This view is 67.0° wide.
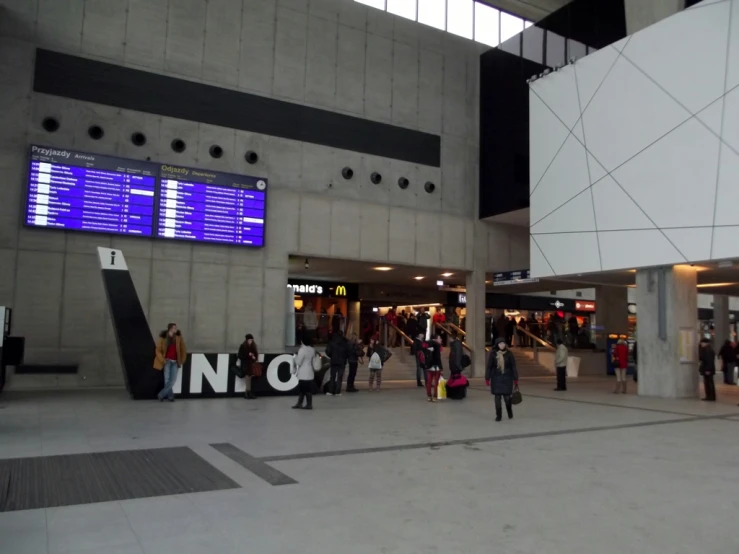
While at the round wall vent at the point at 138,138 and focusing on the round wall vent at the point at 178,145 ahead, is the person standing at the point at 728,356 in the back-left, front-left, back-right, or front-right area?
front-right

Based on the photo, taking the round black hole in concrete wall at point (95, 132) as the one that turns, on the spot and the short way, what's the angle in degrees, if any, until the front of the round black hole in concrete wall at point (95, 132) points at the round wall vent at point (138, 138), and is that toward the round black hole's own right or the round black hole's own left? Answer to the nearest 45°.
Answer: approximately 90° to the round black hole's own left

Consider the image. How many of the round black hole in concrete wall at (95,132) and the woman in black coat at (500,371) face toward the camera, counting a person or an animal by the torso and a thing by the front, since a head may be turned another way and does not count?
2

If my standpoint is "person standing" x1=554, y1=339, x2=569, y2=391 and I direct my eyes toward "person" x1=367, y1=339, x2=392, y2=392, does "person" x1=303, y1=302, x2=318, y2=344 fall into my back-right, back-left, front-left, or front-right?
front-right

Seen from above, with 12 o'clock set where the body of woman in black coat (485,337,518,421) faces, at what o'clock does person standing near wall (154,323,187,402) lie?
The person standing near wall is roughly at 3 o'clock from the woman in black coat.

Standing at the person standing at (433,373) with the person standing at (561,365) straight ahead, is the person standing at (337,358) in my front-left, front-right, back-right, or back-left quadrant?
back-left

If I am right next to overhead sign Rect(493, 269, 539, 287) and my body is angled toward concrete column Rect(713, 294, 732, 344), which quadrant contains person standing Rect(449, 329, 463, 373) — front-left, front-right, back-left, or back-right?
back-right

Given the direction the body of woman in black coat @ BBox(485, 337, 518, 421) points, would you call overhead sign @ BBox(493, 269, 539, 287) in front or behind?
behind

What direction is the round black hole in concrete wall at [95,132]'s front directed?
toward the camera

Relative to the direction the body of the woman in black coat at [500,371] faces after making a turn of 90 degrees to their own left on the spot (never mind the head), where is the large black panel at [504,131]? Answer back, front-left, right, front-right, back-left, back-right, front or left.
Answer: left

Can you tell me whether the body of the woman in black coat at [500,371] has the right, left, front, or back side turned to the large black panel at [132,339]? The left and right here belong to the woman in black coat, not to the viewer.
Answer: right

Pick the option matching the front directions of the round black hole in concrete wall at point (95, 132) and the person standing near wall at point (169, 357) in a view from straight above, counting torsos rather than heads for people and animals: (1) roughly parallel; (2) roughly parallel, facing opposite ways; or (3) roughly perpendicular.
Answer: roughly parallel

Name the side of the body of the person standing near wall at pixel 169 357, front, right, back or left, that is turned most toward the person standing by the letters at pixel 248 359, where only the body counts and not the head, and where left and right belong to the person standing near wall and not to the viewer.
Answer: left

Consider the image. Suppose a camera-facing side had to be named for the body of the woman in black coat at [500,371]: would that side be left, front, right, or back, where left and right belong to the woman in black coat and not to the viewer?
front

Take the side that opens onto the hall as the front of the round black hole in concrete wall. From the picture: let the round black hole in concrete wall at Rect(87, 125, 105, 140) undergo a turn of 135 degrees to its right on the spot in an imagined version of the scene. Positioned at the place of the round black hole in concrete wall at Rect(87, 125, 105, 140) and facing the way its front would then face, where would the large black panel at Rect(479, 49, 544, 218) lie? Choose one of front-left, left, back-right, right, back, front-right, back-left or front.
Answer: back-right

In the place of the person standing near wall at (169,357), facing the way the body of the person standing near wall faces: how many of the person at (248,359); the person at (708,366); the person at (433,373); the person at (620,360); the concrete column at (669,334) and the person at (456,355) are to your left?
6
